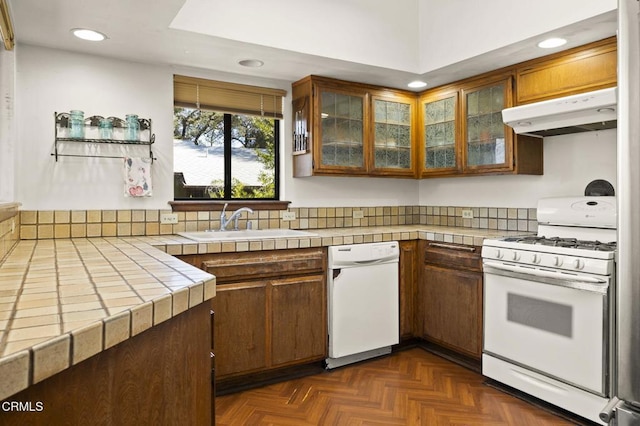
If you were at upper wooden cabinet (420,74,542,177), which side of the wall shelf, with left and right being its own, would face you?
left

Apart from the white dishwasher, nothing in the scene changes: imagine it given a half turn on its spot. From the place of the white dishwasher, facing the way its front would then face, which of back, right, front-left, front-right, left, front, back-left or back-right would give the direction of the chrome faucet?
front-left

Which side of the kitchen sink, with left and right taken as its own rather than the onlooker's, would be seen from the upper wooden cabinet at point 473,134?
left

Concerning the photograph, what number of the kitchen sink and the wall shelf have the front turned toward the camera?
2

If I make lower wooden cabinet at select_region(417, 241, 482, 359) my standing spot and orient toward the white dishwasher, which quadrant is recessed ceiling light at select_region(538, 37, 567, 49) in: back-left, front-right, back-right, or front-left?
back-left
